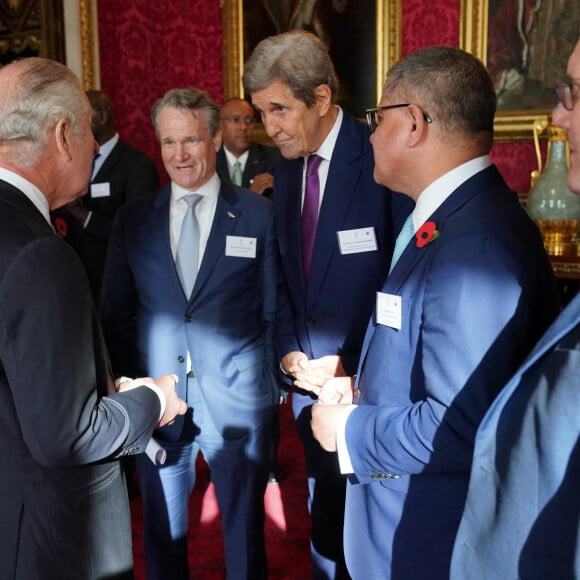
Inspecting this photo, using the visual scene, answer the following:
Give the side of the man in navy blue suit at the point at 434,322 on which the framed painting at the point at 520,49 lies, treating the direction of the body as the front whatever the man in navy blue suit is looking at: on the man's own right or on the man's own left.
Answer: on the man's own right

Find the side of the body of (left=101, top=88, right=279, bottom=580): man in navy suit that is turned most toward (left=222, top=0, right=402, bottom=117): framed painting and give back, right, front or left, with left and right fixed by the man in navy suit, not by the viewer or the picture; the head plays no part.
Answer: back

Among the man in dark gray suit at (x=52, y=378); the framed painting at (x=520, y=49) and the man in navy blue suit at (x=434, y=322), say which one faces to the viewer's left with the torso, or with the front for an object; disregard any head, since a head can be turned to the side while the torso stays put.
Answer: the man in navy blue suit

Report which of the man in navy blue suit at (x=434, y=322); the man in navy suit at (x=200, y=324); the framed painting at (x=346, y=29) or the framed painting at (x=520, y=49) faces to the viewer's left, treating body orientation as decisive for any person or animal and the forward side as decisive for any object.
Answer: the man in navy blue suit

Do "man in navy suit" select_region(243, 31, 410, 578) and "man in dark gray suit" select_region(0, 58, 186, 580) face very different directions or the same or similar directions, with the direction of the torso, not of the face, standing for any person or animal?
very different directions

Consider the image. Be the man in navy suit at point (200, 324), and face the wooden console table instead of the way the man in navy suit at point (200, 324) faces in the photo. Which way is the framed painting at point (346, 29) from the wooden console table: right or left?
left

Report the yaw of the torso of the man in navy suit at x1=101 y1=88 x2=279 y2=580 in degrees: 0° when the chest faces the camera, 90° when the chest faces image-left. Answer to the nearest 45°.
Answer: approximately 0°

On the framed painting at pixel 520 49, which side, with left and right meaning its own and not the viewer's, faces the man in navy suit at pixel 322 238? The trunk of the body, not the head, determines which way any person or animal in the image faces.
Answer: front

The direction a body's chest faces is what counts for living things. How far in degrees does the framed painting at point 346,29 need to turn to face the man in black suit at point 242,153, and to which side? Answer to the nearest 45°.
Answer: approximately 45° to its right

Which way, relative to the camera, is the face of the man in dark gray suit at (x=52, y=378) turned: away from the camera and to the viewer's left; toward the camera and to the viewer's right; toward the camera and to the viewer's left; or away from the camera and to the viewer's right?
away from the camera and to the viewer's right

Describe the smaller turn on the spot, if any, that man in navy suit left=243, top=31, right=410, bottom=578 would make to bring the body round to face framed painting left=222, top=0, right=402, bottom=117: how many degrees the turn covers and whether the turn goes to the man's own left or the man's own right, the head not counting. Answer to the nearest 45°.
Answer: approximately 135° to the man's own right
